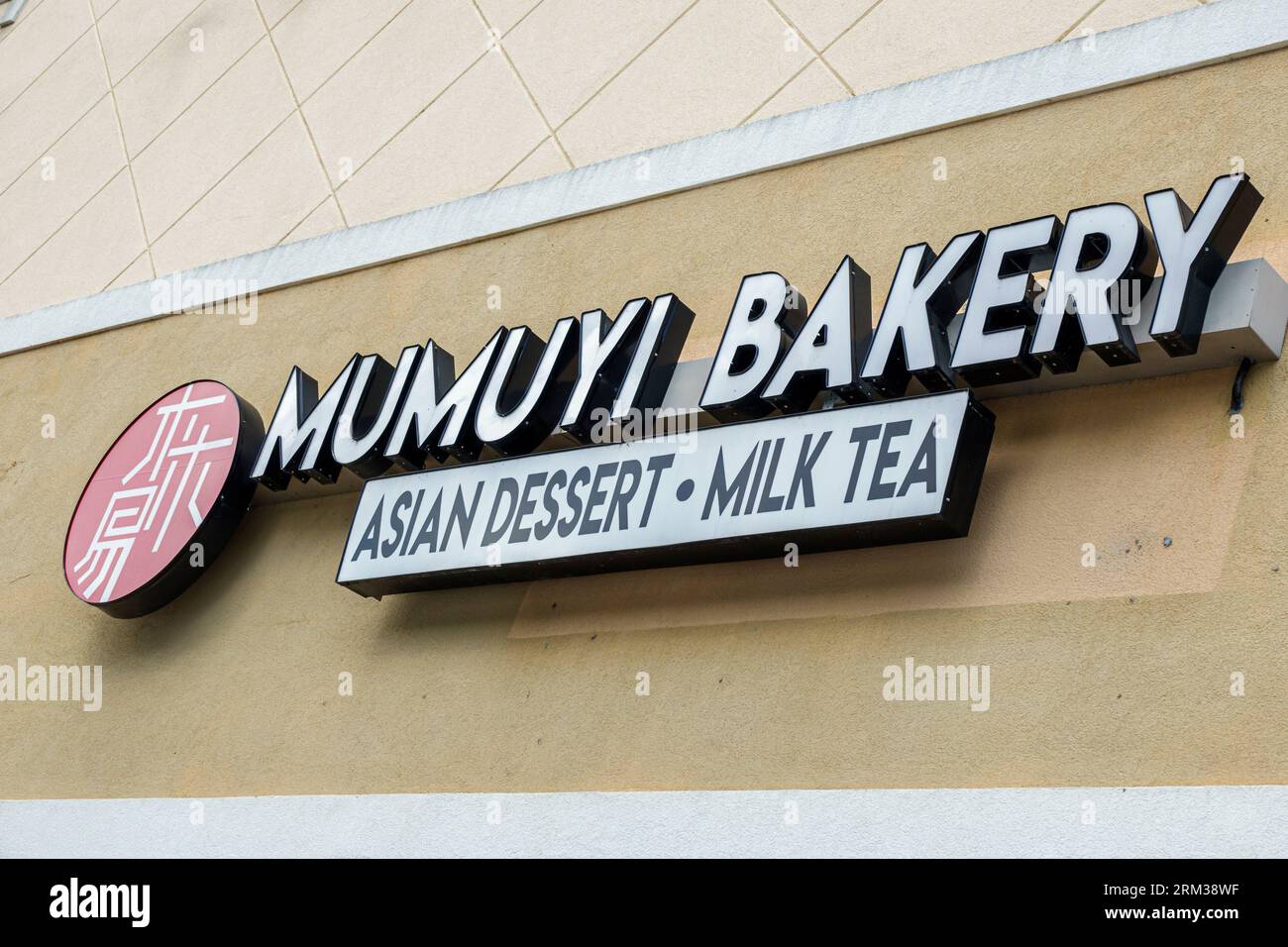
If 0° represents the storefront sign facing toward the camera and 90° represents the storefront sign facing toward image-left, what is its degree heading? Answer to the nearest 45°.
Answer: approximately 45°
